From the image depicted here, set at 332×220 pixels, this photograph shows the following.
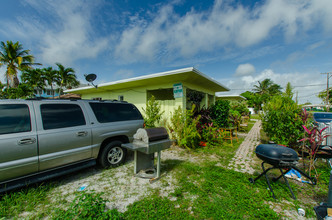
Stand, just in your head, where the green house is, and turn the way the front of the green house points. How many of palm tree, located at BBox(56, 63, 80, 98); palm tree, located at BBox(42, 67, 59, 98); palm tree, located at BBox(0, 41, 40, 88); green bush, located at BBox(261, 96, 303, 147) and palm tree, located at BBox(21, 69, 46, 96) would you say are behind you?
4

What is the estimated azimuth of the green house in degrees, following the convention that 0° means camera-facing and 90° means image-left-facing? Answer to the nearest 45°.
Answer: approximately 315°

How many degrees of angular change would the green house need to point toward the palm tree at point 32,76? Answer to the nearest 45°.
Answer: approximately 180°

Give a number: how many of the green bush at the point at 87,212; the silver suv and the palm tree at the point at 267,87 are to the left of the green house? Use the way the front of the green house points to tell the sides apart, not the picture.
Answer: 1

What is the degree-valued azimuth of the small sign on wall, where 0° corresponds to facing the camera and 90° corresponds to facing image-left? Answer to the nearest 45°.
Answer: approximately 0°

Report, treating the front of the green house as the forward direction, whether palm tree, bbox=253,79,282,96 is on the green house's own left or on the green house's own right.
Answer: on the green house's own left

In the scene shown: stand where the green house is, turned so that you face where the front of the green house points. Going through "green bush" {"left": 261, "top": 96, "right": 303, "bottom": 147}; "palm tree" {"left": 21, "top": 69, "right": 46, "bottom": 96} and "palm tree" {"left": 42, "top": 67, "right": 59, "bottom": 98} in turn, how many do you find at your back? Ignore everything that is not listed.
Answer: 2
